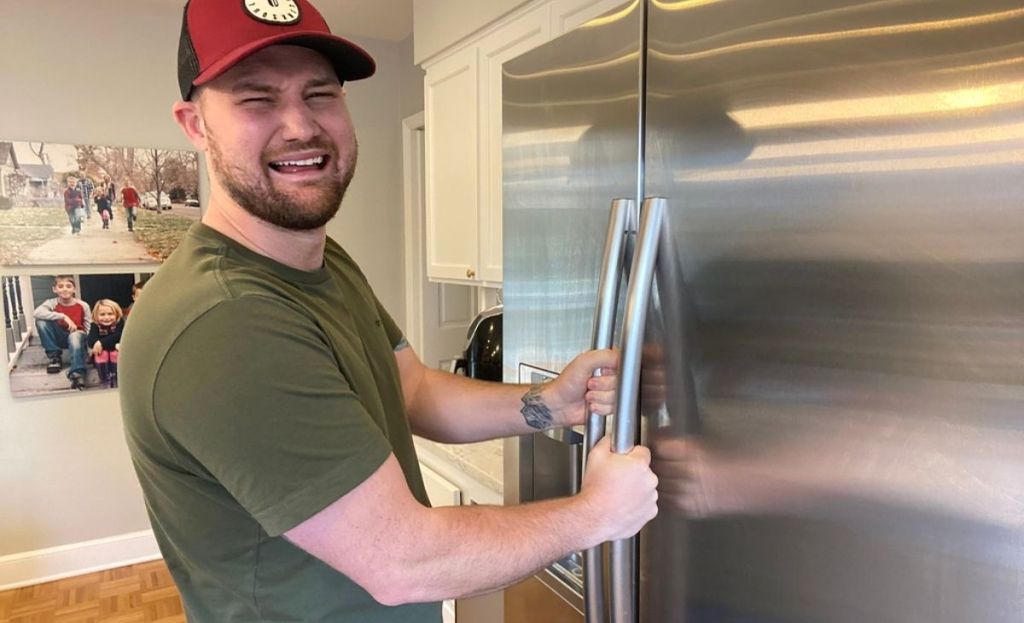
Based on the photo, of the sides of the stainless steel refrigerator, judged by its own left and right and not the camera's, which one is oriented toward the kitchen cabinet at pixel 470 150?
right

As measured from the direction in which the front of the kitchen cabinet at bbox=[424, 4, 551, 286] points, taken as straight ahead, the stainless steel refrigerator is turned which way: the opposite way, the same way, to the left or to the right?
the same way

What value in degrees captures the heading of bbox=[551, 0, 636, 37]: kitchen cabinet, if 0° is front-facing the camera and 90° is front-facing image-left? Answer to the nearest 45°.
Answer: approximately 45°

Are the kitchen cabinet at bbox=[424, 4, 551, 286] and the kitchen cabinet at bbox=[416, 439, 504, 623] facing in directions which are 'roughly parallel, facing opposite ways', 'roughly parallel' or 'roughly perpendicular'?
roughly parallel

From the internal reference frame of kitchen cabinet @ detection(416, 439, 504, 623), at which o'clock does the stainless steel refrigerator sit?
The stainless steel refrigerator is roughly at 10 o'clock from the kitchen cabinet.

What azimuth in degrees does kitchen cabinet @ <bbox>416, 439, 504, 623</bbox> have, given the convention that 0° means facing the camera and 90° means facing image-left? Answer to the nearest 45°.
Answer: approximately 45°

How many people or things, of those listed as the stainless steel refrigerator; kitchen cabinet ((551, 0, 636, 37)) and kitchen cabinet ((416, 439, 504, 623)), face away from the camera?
0

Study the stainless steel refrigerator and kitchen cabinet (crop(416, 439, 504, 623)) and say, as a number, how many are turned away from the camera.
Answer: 0

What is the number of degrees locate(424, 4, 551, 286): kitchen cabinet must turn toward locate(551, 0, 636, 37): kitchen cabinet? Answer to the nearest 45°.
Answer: approximately 90° to its left

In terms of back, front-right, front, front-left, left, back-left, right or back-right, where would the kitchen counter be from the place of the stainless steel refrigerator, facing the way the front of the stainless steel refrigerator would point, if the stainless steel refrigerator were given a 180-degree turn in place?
left

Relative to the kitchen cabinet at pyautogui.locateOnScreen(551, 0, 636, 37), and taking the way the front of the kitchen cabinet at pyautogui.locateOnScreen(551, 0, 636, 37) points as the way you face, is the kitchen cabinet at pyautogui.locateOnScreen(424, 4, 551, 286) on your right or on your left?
on your right

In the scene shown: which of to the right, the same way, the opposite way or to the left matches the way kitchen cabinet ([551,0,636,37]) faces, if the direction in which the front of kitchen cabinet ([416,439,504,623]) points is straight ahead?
the same way

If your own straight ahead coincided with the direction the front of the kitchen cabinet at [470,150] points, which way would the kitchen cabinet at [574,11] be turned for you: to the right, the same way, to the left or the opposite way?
the same way

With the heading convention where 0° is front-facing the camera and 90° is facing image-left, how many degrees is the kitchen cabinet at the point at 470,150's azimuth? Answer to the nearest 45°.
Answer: approximately 45°
